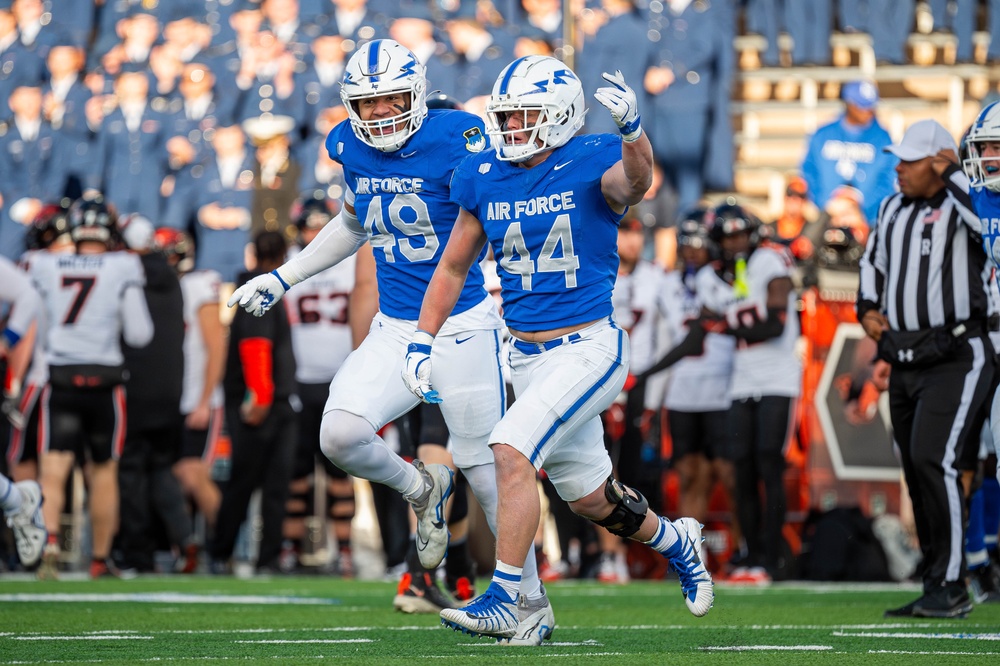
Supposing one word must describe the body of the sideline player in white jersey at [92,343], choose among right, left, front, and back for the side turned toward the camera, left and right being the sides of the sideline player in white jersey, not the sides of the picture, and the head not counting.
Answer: back

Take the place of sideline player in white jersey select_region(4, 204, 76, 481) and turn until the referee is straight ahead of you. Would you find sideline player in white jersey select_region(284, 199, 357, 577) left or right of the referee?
left

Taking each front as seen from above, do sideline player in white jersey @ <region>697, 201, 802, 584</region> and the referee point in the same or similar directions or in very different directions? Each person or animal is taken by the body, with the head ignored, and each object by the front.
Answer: same or similar directions

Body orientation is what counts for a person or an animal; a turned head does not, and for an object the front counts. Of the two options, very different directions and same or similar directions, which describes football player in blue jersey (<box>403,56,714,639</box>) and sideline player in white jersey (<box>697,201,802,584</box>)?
same or similar directions

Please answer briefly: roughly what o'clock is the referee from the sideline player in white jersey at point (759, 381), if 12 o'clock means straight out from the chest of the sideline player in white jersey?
The referee is roughly at 10 o'clock from the sideline player in white jersey.

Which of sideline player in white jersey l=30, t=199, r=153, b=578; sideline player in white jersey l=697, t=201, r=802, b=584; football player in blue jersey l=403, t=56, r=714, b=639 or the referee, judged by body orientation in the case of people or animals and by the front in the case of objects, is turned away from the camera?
sideline player in white jersey l=30, t=199, r=153, b=578

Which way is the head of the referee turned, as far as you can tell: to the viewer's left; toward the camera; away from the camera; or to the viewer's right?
to the viewer's left

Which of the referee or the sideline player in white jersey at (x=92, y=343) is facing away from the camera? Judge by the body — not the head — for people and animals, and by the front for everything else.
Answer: the sideline player in white jersey

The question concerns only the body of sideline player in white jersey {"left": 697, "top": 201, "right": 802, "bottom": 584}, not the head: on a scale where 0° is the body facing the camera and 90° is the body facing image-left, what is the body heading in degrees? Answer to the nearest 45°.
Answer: approximately 45°

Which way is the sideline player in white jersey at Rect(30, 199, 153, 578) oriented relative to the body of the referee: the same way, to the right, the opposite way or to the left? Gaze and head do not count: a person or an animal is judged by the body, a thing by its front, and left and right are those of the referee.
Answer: to the right

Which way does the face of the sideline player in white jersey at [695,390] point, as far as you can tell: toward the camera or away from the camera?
toward the camera

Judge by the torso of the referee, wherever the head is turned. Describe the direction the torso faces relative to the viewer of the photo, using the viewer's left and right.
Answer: facing the viewer and to the left of the viewer

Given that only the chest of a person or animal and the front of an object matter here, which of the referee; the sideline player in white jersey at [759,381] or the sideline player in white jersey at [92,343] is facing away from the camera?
the sideline player in white jersey at [92,343]

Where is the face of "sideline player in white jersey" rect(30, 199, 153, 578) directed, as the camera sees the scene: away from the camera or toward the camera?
away from the camera

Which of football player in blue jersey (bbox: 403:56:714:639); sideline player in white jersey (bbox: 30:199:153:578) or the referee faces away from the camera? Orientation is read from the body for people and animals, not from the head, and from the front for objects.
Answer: the sideline player in white jersey

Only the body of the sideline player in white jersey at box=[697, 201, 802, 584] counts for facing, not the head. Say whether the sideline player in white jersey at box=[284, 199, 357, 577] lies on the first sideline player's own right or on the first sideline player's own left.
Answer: on the first sideline player's own right

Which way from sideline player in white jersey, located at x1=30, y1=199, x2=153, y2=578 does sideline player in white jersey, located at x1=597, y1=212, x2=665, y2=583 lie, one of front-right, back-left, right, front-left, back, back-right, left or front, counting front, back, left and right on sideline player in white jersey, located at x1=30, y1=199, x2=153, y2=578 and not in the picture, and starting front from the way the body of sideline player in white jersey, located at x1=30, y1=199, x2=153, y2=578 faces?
right

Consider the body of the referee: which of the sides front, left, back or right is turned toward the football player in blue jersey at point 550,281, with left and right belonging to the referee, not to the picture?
front

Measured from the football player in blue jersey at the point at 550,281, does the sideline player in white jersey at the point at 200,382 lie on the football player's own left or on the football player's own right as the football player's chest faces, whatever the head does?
on the football player's own right

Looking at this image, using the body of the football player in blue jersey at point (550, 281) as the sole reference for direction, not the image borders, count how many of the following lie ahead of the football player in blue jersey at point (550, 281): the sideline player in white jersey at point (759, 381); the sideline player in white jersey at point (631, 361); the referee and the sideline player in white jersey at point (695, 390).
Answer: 0
